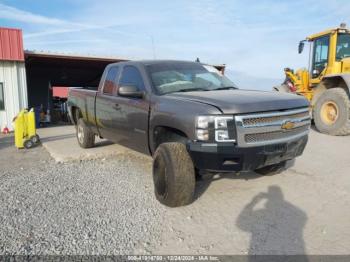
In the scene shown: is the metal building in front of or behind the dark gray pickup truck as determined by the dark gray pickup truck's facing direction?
behind

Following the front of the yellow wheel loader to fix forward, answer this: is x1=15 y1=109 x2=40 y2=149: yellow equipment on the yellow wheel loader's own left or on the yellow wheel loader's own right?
on the yellow wheel loader's own left

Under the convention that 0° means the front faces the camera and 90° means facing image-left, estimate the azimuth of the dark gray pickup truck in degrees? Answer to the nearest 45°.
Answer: approximately 315°

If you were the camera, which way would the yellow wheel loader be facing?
facing away from the viewer and to the left of the viewer

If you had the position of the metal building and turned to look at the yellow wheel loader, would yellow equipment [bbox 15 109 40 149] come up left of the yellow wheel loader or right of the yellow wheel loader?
right

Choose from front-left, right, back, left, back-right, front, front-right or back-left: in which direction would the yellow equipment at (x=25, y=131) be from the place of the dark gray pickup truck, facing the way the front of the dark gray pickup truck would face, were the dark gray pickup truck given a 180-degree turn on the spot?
front

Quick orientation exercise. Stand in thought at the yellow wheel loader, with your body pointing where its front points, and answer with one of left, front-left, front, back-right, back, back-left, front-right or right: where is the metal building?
front-left
